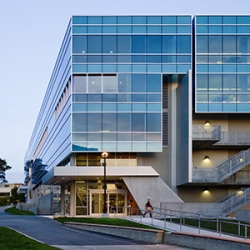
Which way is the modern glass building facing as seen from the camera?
toward the camera
